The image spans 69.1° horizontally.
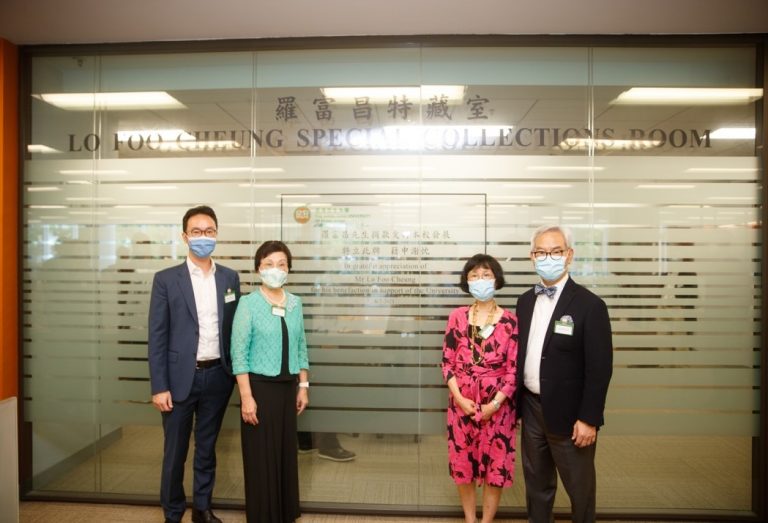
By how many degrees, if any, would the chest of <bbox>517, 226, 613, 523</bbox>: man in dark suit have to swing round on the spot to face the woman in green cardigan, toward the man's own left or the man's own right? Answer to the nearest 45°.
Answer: approximately 45° to the man's own right

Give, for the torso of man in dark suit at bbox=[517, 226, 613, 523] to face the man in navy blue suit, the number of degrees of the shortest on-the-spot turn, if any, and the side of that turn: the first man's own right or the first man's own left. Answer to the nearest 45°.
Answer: approximately 45° to the first man's own right

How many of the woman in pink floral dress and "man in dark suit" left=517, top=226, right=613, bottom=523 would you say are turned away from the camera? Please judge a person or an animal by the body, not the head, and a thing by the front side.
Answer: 0

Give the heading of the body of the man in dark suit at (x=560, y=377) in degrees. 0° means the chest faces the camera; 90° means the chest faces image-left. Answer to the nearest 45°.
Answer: approximately 45°

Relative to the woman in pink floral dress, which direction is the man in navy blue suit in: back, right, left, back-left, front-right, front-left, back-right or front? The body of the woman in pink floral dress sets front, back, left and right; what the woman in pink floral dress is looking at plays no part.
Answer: right

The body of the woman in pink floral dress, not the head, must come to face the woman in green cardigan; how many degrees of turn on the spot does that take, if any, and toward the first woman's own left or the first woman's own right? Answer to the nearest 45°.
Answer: approximately 90° to the first woman's own right
